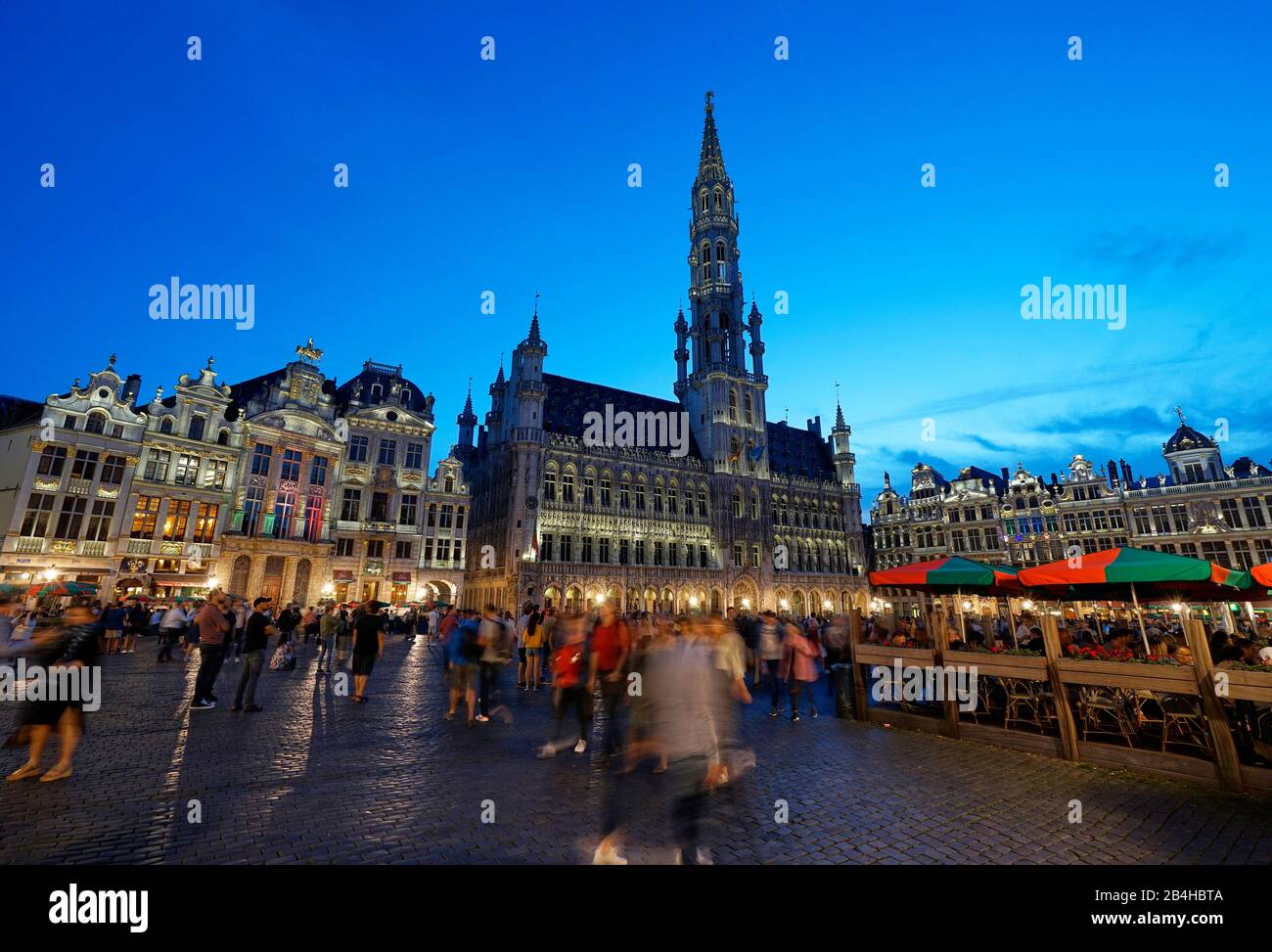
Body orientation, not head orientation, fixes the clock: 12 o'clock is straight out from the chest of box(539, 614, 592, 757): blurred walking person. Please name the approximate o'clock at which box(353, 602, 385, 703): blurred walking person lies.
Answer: box(353, 602, 385, 703): blurred walking person is roughly at 3 o'clock from box(539, 614, 592, 757): blurred walking person.

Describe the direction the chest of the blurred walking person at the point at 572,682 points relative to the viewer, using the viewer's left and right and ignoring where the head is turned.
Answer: facing the viewer and to the left of the viewer

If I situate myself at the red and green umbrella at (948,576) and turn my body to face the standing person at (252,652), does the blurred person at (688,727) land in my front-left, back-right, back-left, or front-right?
front-left

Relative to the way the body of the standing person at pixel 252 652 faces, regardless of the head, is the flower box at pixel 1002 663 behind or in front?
in front

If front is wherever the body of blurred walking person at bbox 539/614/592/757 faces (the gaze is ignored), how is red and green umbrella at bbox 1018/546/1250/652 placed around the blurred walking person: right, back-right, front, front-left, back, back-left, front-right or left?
back-left

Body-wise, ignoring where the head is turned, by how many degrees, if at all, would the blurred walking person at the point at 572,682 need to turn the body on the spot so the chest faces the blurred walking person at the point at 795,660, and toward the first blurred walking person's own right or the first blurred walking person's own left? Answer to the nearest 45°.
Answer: approximately 180°
